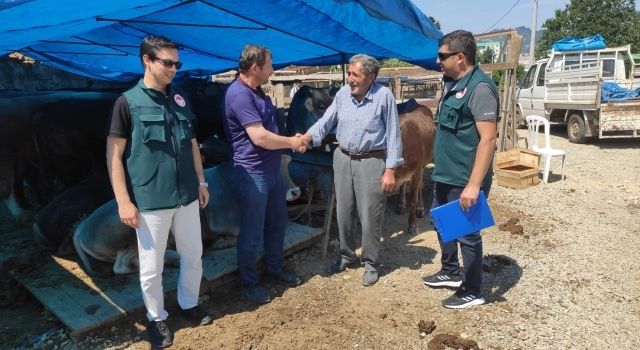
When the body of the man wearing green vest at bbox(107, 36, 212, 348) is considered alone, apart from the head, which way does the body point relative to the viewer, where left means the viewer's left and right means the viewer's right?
facing the viewer and to the right of the viewer

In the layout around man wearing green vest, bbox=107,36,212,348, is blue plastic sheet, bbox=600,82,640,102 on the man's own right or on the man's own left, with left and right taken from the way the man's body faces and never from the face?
on the man's own left

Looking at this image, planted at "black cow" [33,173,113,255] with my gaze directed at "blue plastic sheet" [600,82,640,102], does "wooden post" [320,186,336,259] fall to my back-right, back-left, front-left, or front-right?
front-right

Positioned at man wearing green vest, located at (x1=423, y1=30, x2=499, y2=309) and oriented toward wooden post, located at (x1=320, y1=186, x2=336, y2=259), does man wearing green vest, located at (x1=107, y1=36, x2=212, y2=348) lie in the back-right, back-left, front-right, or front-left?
front-left

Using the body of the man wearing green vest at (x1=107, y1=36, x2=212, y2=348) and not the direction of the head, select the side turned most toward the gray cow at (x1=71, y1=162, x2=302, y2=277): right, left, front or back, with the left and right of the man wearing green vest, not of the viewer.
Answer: back

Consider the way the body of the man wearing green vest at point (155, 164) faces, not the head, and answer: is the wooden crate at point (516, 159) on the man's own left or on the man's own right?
on the man's own left

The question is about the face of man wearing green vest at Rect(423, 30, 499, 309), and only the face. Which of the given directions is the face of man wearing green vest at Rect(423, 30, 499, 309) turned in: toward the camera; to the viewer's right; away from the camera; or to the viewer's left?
to the viewer's left

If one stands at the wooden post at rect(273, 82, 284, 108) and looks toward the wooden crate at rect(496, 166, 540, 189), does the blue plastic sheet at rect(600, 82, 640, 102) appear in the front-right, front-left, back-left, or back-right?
front-left

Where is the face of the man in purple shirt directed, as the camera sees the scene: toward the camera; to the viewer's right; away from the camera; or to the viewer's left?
to the viewer's right

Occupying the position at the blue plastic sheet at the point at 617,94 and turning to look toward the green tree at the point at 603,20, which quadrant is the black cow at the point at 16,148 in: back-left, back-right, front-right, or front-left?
back-left
